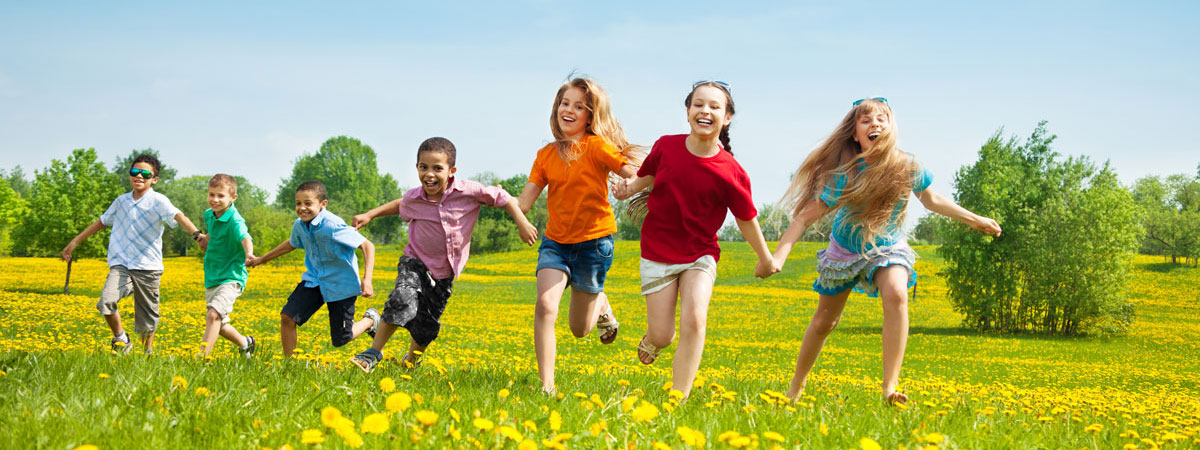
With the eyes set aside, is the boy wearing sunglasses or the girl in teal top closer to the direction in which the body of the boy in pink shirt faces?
the girl in teal top

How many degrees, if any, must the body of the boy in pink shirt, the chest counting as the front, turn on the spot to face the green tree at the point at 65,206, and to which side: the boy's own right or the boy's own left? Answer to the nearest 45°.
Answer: approximately 135° to the boy's own right

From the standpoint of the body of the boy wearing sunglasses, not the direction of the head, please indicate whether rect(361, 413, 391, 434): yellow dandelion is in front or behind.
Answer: in front

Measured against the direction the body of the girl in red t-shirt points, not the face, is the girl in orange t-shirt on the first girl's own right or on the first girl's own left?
on the first girl's own right

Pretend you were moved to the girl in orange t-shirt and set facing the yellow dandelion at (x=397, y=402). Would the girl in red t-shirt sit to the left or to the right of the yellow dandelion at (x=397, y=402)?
left

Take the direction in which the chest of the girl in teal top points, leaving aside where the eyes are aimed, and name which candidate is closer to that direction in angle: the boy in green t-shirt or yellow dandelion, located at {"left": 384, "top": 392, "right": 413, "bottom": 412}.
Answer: the yellow dandelion

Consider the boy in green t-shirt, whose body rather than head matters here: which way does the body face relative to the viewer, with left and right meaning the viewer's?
facing the viewer and to the left of the viewer

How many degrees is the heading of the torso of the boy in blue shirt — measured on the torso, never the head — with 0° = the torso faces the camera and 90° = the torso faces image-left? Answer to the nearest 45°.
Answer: approximately 45°

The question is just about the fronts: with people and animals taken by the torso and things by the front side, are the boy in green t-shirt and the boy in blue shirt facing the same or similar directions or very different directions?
same or similar directions

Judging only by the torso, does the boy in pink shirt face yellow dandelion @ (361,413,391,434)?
yes

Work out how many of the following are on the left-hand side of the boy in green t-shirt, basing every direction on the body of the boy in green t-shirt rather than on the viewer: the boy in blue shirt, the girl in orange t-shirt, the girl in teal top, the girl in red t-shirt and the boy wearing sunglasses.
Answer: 4

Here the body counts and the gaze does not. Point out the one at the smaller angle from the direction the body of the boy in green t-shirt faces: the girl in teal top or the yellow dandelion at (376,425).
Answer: the yellow dandelion

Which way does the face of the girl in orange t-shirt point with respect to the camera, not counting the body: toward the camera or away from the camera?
toward the camera

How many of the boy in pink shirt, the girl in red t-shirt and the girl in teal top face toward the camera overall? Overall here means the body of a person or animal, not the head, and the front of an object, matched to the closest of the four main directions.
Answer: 3

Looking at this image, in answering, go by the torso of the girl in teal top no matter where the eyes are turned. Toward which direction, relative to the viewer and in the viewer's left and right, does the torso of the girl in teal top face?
facing the viewer
